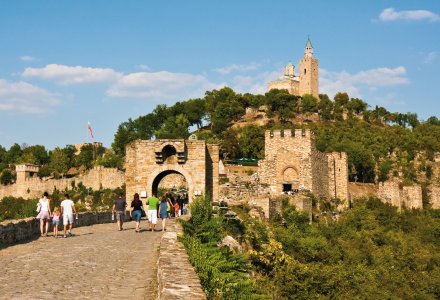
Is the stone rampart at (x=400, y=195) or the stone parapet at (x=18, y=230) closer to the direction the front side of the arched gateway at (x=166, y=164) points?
the stone parapet

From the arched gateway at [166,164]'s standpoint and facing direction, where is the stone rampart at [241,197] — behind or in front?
behind

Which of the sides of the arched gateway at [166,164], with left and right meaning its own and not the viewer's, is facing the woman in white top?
front

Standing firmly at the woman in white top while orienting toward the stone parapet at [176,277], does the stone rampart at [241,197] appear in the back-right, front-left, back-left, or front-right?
back-left

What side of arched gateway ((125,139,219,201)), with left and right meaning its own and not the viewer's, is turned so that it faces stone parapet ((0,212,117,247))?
front

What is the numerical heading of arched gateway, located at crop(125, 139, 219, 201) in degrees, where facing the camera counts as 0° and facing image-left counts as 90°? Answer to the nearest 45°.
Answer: approximately 0°

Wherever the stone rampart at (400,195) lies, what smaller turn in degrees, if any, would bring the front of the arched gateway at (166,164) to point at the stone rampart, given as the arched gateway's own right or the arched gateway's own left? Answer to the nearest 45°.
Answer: approximately 135° to the arched gateway's own left
